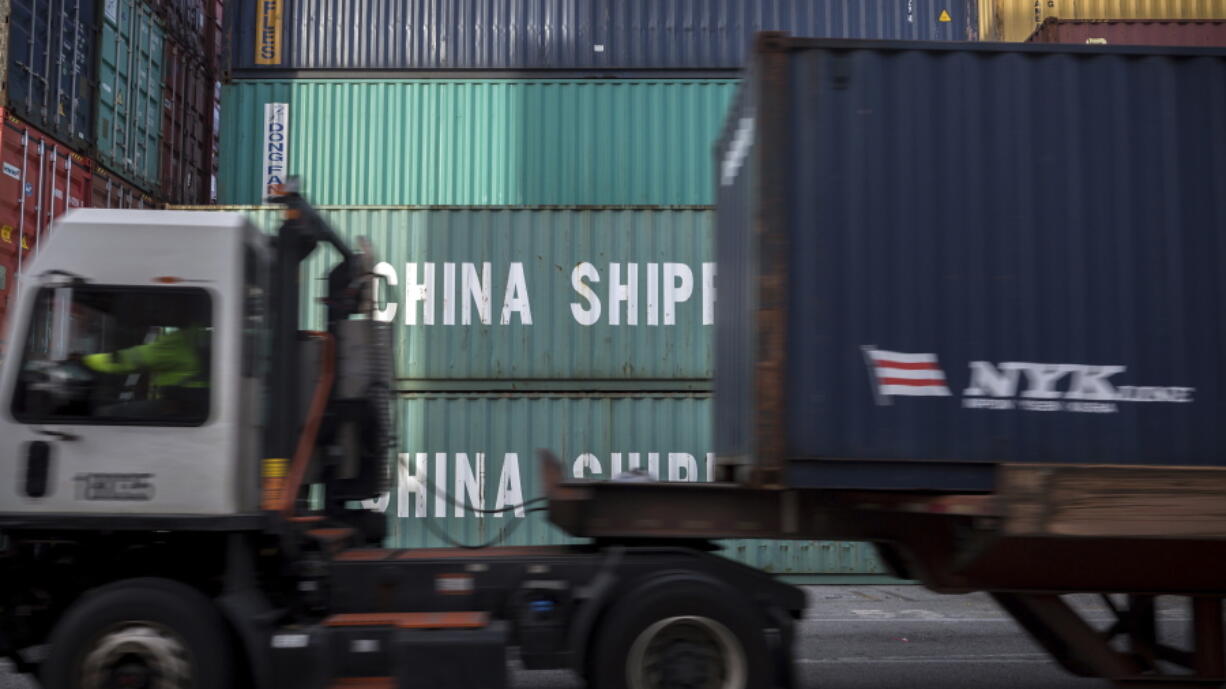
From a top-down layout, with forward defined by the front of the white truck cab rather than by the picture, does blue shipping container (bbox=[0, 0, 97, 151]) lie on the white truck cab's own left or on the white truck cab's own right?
on the white truck cab's own right

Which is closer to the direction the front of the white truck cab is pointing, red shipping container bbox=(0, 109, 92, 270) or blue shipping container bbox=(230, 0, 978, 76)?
the red shipping container

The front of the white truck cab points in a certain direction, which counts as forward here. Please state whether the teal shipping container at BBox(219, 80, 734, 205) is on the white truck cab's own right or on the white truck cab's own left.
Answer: on the white truck cab's own right

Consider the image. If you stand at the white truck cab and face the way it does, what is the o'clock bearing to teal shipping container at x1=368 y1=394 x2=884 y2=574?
The teal shipping container is roughly at 4 o'clock from the white truck cab.

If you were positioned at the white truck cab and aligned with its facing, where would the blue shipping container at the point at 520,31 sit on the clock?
The blue shipping container is roughly at 4 o'clock from the white truck cab.

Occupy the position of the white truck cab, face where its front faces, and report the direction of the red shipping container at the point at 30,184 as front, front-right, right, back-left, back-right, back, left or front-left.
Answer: right

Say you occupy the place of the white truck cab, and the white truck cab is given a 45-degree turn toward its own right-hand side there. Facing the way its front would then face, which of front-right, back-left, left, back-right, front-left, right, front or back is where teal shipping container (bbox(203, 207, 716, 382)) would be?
right

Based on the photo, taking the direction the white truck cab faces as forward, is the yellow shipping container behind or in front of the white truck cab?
behind

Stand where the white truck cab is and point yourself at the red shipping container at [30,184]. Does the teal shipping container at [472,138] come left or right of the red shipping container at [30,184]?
right

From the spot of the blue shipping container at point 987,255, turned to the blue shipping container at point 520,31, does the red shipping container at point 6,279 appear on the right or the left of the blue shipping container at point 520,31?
left

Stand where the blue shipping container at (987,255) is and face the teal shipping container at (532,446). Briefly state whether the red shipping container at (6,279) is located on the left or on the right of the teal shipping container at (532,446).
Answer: left

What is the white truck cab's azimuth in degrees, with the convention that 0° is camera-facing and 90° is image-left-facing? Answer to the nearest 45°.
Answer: approximately 90°

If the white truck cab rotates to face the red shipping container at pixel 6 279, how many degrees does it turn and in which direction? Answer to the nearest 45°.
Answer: approximately 90° to its right

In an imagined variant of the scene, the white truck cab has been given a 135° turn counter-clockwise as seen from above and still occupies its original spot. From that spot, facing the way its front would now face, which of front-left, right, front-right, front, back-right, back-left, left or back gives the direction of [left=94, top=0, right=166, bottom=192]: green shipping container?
back-left

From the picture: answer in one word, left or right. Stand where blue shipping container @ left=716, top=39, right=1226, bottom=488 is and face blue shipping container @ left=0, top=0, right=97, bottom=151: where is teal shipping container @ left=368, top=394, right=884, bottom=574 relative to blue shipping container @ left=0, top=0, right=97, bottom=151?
right
